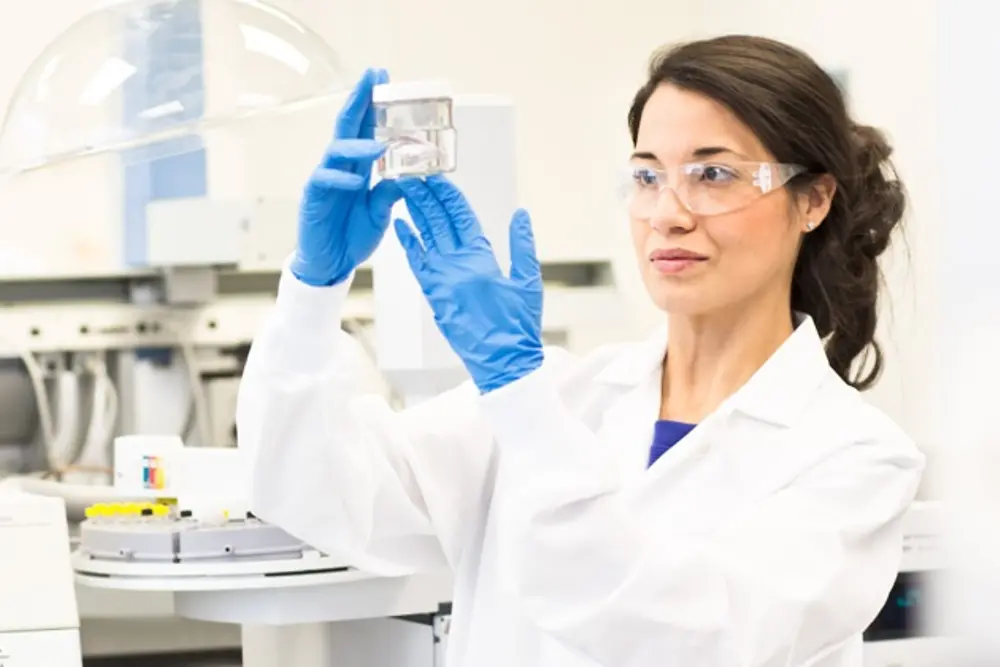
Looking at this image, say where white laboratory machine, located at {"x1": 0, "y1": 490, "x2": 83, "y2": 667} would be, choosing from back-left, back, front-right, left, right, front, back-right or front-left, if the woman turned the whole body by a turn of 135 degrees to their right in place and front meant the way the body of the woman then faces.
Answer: front-left

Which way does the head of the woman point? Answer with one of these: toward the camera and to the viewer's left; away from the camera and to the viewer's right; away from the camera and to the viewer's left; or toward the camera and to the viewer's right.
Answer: toward the camera and to the viewer's left

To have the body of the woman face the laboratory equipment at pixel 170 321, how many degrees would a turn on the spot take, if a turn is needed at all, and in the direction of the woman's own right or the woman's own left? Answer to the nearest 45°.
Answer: approximately 90° to the woman's own right

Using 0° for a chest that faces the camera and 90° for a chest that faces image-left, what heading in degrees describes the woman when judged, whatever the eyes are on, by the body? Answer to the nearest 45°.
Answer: approximately 45°

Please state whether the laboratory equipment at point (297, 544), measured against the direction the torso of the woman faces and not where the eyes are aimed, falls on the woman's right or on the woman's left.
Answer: on the woman's right
